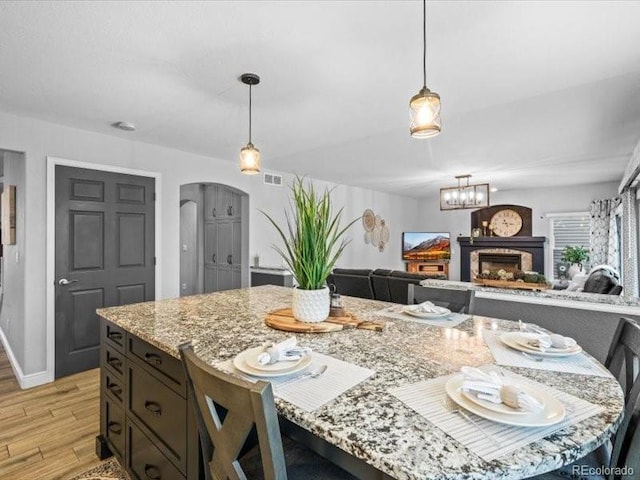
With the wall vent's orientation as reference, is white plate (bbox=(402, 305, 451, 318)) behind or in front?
in front

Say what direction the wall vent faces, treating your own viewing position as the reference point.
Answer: facing the viewer and to the right of the viewer

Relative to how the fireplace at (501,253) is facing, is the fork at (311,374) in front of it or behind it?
in front

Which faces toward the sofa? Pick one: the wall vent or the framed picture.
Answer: the wall vent

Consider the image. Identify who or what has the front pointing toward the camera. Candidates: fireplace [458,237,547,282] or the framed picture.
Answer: the fireplace

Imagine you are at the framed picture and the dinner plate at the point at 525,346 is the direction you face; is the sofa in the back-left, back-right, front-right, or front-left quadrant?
front-left

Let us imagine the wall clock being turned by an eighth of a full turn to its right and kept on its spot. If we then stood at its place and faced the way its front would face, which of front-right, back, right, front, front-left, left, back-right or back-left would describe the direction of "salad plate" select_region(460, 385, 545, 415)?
front-left

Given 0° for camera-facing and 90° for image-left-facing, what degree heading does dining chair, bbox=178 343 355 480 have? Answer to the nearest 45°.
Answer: approximately 225°

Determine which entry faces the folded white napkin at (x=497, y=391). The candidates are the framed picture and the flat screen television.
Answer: the flat screen television

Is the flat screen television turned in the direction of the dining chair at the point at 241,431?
yes

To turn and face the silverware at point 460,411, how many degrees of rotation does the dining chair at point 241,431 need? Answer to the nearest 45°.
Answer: approximately 45° to its right

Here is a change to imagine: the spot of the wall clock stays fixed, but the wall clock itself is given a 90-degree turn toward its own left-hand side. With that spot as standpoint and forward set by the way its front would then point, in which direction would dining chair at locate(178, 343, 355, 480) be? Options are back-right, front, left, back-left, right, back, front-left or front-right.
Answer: right

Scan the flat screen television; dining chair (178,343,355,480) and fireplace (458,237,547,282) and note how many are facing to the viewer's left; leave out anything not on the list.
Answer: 0

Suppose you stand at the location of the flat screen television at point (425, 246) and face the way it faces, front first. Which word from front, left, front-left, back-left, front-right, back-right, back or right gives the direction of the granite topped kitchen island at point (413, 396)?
front

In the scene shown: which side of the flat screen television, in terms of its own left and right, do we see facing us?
front

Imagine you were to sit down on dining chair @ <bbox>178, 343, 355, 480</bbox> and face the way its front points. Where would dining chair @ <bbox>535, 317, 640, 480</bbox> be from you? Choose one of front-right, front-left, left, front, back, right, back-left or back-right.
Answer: front-right

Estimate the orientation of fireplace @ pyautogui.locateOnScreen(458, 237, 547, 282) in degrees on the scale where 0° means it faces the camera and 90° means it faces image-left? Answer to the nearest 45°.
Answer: approximately 0°
